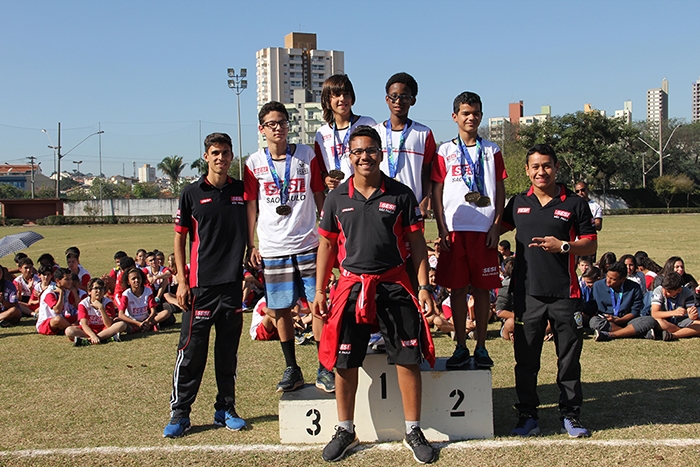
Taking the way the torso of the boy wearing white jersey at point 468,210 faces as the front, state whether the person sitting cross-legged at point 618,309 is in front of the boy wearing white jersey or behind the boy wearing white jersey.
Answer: behind

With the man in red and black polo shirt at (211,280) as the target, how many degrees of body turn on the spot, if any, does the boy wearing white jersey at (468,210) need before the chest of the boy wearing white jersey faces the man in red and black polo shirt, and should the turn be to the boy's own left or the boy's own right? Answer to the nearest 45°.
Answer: approximately 90° to the boy's own right

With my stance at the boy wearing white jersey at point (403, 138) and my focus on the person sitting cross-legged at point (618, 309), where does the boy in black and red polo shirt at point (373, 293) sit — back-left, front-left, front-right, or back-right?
back-right
